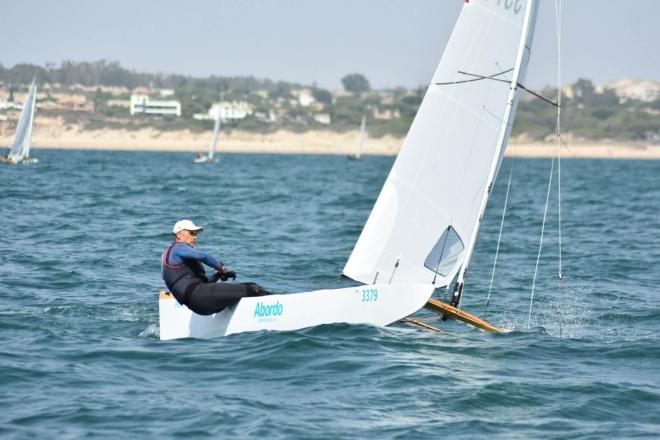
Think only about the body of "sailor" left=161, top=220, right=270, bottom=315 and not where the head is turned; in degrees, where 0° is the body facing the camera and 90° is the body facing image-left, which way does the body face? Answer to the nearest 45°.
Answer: approximately 270°

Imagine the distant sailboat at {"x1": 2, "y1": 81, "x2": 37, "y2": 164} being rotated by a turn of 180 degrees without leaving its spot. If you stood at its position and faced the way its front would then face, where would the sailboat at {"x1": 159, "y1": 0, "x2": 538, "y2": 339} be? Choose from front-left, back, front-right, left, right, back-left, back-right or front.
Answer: left

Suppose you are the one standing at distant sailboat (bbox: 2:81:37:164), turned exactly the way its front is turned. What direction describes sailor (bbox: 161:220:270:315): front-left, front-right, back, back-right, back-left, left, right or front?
right

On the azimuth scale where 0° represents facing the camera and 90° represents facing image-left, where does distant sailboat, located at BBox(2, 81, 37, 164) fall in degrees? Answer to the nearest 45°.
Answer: approximately 270°

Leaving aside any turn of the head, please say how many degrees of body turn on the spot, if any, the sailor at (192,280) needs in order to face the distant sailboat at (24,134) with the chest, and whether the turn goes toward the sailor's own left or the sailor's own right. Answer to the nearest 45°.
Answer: approximately 90° to the sailor's own left
